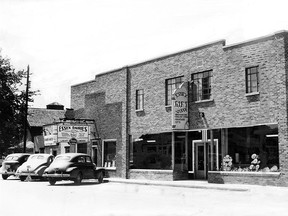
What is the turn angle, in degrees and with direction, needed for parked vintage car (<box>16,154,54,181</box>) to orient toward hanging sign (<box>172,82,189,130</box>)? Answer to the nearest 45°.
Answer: approximately 90° to its right

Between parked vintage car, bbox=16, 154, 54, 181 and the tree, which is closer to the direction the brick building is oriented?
the parked vintage car

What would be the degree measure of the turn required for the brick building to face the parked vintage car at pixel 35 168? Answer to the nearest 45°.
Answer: approximately 45° to its right

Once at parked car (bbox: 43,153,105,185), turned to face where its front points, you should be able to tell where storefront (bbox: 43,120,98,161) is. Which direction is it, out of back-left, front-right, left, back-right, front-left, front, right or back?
front-left

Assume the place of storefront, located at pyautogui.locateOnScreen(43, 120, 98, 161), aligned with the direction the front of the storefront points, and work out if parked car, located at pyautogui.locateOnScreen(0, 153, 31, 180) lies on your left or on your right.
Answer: on your right

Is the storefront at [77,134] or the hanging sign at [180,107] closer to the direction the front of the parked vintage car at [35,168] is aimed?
the storefront

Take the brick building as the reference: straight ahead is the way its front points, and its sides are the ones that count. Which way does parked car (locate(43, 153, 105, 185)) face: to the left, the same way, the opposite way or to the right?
the opposite way

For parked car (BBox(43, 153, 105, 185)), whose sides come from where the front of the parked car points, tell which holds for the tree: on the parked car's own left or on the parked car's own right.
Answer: on the parked car's own left

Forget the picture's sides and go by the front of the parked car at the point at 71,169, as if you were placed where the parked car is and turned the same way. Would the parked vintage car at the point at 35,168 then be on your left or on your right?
on your left

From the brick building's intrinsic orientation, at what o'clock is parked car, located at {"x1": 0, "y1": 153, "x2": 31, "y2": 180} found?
The parked car is roughly at 2 o'clock from the brick building.

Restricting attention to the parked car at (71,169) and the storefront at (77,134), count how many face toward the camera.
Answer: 1

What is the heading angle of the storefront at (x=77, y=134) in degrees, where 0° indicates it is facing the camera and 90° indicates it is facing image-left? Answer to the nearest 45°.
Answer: approximately 0°

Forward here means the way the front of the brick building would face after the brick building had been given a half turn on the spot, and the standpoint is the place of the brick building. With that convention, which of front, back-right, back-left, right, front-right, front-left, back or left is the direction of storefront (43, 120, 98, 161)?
left

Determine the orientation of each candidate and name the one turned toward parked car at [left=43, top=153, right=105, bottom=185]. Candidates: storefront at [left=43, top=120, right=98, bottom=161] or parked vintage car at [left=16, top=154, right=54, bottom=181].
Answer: the storefront

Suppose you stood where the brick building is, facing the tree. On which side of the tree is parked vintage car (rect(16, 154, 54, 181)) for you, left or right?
left
